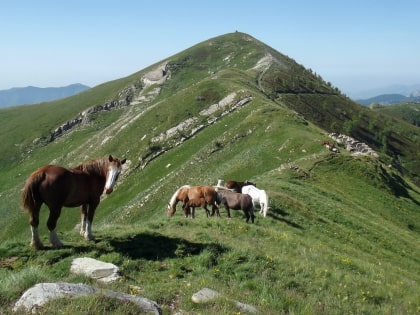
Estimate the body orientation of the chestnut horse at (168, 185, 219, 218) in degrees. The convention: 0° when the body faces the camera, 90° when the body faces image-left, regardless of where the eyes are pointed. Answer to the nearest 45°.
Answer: approximately 90°

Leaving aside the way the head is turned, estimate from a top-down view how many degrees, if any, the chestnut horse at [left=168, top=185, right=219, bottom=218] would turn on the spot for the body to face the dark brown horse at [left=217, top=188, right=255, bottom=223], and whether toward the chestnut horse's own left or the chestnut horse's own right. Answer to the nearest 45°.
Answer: approximately 180°

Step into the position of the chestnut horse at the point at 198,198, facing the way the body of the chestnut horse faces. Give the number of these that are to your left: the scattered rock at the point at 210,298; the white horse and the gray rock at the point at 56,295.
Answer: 2

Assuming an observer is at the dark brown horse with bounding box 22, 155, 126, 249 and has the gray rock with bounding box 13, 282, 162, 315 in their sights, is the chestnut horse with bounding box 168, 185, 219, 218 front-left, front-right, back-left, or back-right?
back-left

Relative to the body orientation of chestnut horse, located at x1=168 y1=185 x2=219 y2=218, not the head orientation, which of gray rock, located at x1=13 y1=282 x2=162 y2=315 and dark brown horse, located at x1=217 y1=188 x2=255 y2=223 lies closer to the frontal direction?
the gray rock

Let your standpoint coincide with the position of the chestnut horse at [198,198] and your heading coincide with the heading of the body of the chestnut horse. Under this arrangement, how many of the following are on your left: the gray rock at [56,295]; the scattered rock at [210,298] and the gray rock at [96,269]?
3

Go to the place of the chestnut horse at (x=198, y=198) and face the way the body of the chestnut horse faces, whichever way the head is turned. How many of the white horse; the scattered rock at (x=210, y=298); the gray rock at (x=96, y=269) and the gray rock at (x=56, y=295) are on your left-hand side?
3

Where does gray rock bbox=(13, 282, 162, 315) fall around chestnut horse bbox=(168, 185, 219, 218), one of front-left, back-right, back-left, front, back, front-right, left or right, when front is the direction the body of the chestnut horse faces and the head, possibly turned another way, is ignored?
left

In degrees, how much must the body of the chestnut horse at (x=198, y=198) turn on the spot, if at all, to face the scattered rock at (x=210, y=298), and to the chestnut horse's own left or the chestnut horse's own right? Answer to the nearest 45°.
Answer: approximately 90° to the chestnut horse's own left

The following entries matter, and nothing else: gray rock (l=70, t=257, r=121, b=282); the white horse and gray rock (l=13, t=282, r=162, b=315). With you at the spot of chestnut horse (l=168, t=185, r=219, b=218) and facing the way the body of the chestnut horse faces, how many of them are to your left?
2

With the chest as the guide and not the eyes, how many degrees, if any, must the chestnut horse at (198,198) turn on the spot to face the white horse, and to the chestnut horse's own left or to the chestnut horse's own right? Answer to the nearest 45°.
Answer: approximately 135° to the chestnut horse's own right

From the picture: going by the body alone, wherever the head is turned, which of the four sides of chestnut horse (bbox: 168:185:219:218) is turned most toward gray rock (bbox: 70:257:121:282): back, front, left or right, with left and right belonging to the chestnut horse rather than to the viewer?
left

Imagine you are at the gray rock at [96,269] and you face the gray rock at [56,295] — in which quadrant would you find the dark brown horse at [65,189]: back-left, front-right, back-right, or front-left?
back-right

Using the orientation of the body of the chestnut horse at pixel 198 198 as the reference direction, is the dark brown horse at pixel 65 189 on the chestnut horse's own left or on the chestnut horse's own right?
on the chestnut horse's own left
